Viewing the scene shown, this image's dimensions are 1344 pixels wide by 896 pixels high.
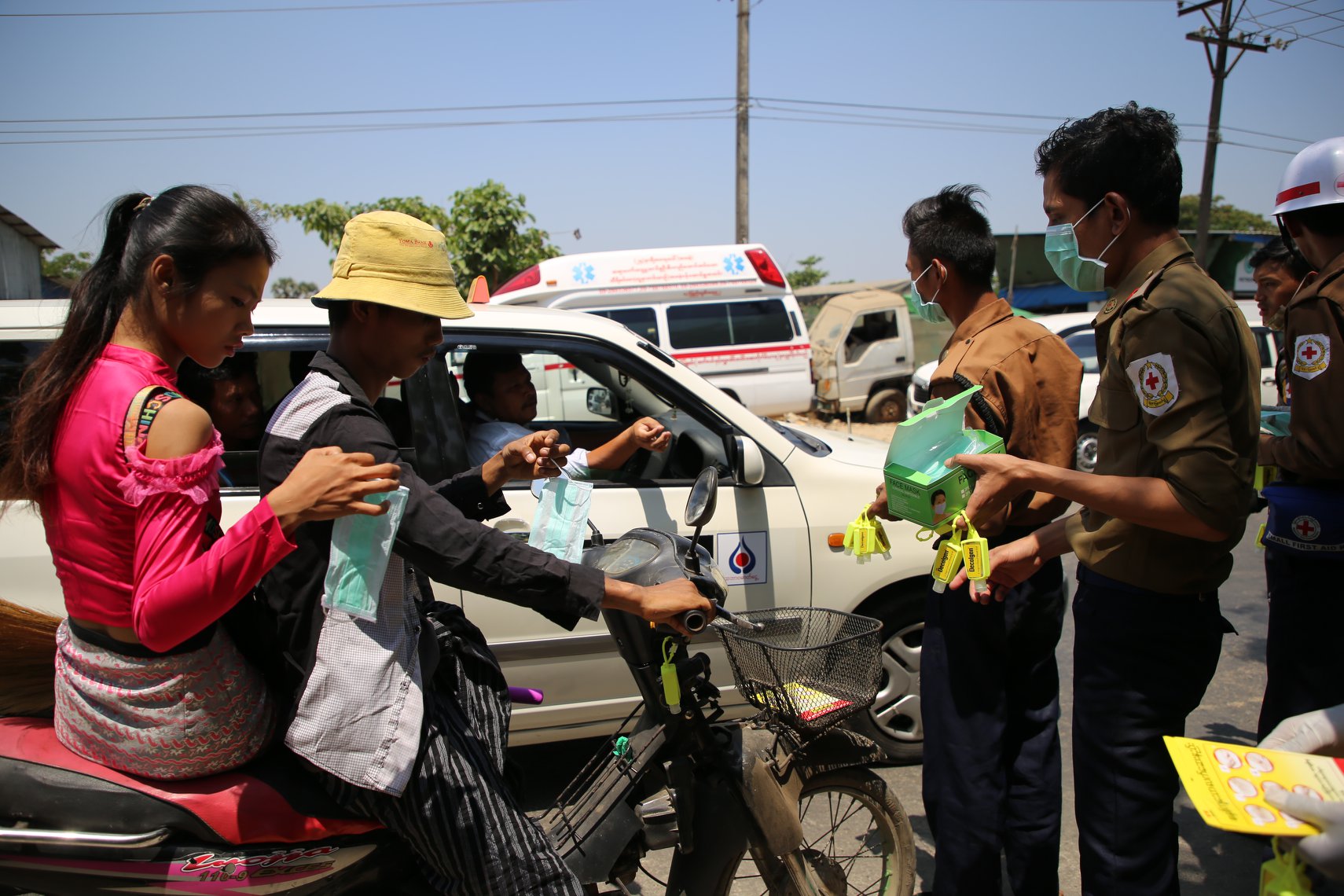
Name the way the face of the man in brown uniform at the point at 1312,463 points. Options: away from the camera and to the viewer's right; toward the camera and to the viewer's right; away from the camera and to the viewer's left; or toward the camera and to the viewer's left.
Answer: away from the camera and to the viewer's left

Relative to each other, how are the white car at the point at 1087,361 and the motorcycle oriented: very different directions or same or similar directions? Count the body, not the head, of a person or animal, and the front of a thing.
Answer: very different directions

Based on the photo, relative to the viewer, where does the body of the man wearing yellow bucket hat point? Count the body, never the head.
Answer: to the viewer's right

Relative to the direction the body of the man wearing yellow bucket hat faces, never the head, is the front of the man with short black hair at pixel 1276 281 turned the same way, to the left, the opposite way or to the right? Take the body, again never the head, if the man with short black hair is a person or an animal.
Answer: the opposite way

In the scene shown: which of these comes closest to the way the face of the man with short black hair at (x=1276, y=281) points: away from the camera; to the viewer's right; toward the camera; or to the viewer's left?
to the viewer's left

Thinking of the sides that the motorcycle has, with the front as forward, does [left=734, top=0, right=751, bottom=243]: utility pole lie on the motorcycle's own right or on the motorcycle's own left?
on the motorcycle's own left

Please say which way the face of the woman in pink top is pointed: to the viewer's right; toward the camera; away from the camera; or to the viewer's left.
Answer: to the viewer's right

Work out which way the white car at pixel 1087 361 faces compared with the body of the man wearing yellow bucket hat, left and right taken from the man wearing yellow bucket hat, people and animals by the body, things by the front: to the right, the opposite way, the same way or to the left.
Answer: the opposite way

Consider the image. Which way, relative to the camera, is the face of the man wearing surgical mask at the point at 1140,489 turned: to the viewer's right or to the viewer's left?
to the viewer's left

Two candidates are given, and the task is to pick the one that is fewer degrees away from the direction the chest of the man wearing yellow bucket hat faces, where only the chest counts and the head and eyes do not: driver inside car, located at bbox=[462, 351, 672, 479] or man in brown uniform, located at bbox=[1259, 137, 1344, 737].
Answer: the man in brown uniform

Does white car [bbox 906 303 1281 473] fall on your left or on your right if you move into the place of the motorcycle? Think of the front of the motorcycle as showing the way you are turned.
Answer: on your left

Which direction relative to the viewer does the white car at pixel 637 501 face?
to the viewer's right
